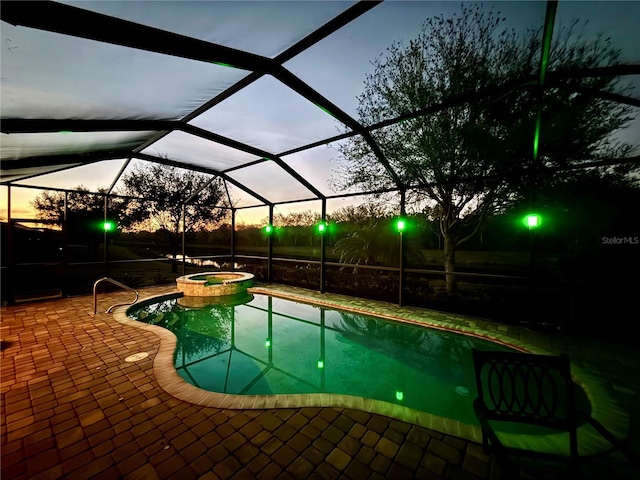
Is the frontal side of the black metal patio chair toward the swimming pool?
no

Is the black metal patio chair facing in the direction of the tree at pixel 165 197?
no

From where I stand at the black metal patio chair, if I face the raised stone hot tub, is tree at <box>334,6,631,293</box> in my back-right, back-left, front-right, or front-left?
front-right
